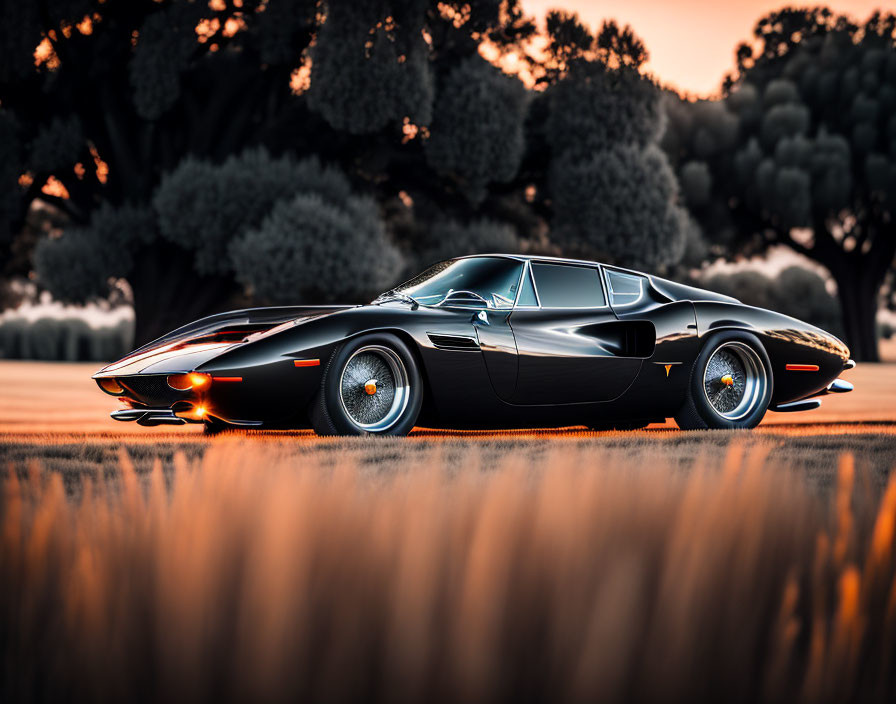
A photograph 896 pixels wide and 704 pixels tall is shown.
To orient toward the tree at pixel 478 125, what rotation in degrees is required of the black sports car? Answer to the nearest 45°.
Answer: approximately 135° to its right

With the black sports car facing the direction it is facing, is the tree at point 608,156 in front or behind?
behind

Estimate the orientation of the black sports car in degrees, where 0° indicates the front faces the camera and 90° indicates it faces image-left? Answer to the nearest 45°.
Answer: approximately 45°

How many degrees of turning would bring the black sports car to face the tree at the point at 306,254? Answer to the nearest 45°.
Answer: approximately 135° to its right
